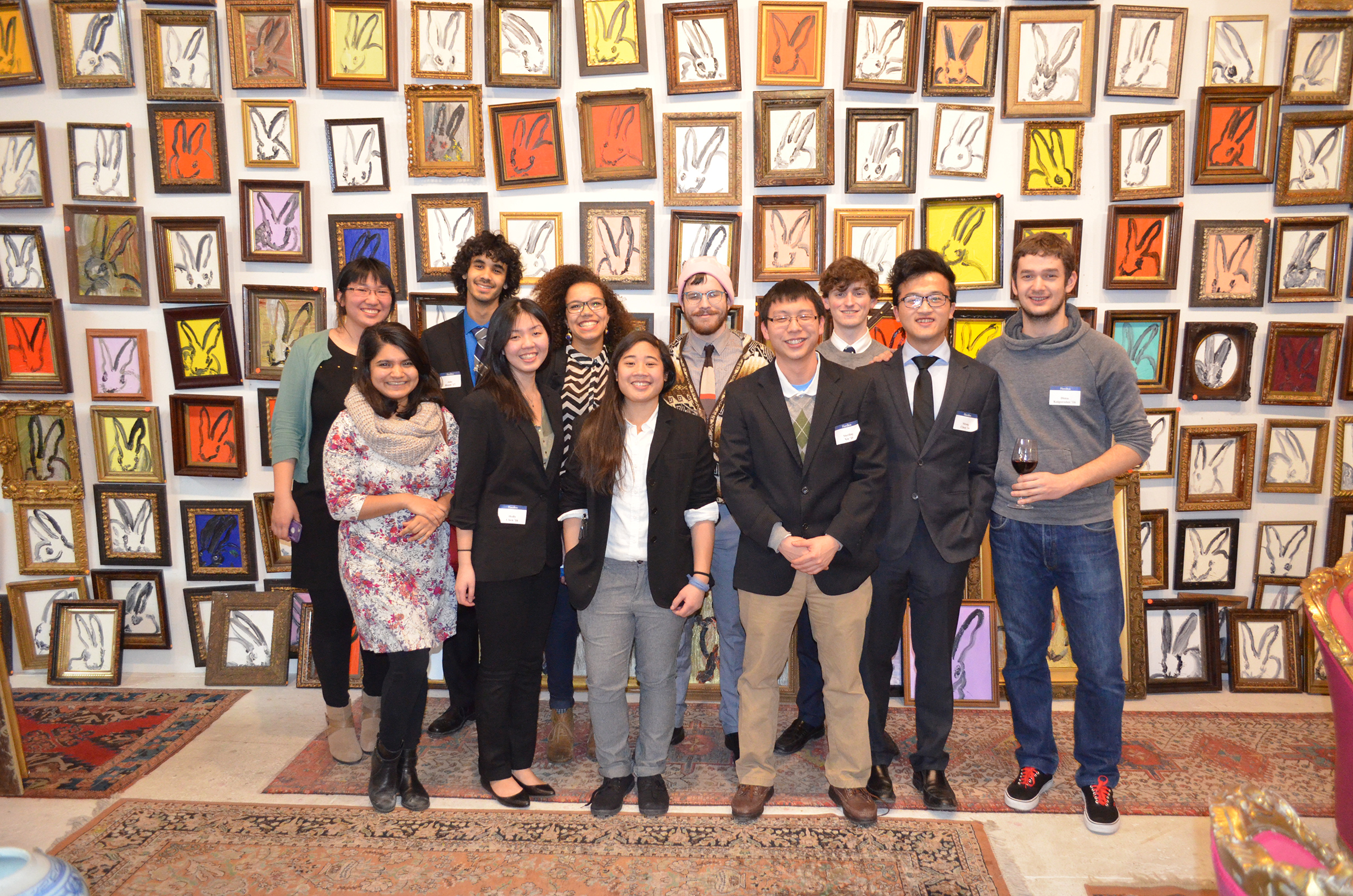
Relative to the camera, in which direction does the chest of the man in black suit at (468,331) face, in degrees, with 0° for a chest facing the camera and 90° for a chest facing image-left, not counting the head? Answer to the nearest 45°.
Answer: approximately 0°

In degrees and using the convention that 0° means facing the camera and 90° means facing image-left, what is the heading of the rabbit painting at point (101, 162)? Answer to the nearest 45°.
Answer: approximately 0°

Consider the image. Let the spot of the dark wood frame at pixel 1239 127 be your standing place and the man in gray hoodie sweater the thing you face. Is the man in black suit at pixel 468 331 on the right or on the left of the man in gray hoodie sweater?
right

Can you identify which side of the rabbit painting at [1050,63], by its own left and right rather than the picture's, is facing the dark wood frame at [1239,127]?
left

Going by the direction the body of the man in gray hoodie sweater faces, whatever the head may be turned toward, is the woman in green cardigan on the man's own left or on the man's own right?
on the man's own right
